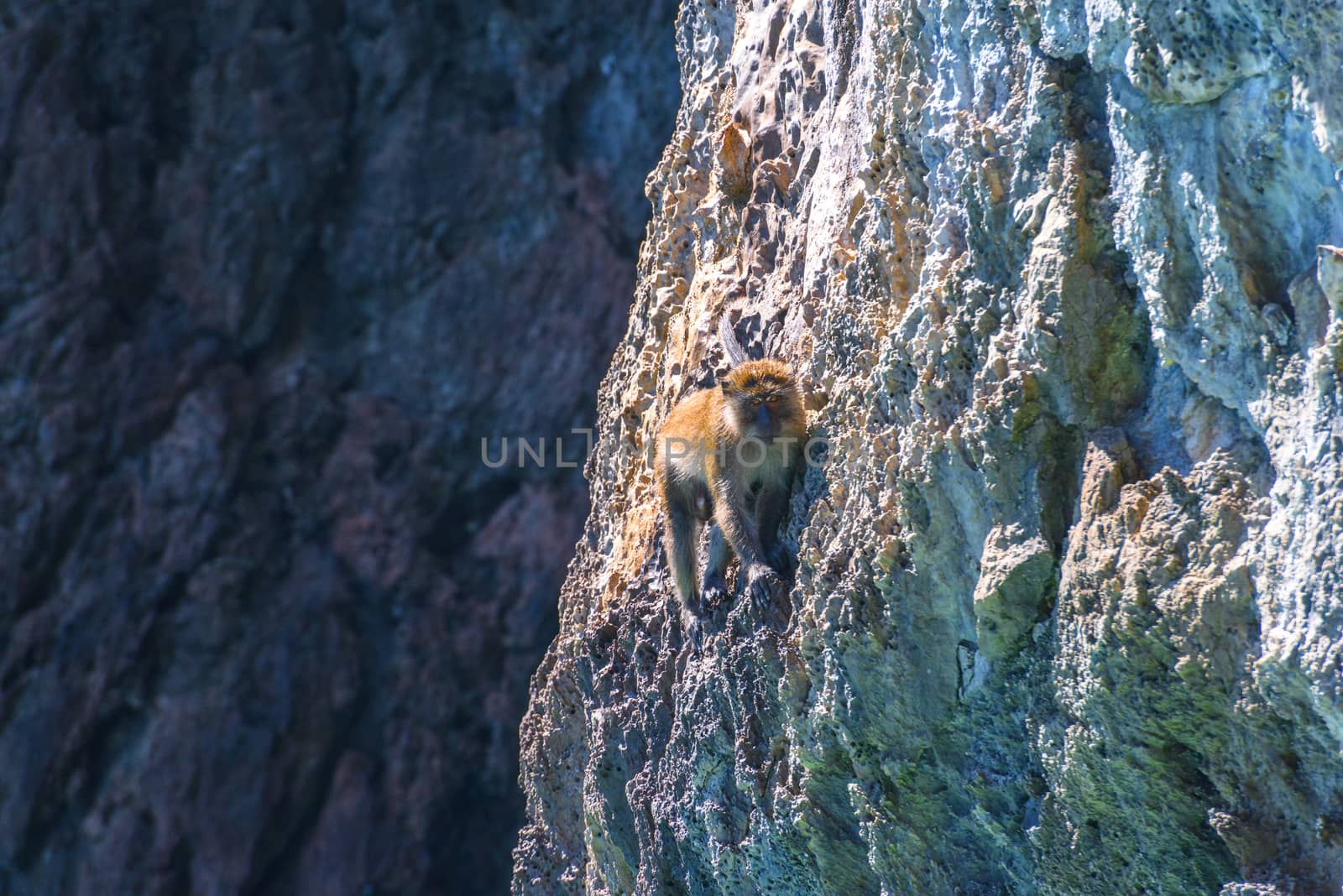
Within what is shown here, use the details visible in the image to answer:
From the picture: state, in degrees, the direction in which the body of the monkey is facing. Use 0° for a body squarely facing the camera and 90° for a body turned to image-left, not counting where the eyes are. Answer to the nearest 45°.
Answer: approximately 315°
